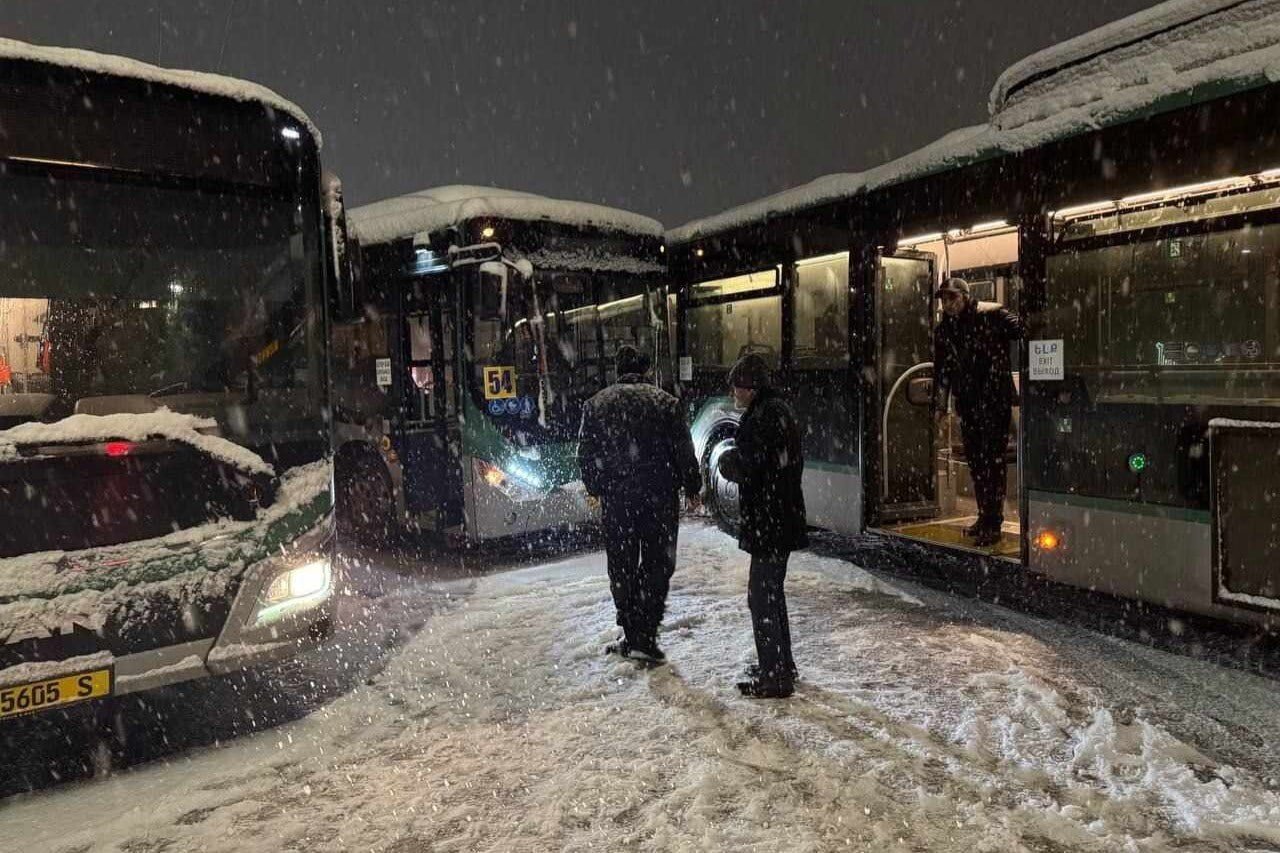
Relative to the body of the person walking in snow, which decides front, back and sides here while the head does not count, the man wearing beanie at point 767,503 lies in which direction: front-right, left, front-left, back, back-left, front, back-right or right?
back-right

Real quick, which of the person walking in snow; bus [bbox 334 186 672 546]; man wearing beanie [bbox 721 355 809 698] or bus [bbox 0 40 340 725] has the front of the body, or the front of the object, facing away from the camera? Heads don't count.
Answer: the person walking in snow

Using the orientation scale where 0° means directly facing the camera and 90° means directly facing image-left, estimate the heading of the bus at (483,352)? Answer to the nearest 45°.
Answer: approximately 315°

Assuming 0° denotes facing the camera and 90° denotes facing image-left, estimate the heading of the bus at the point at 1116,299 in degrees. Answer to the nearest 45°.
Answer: approximately 315°

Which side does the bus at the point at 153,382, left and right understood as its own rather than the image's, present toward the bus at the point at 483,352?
left

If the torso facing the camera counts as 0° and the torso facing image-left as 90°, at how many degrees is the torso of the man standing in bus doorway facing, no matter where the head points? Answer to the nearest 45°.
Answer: approximately 45°

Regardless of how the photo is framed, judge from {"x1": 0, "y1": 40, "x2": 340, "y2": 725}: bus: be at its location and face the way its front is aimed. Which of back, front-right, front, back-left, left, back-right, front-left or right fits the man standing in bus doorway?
front-left

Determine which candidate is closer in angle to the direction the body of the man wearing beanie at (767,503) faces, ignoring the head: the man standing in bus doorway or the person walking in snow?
the person walking in snow

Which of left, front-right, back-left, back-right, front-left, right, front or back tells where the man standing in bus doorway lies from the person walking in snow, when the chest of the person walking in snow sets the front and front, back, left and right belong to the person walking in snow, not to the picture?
front-right

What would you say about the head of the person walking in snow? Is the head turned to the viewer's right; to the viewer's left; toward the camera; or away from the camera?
away from the camera

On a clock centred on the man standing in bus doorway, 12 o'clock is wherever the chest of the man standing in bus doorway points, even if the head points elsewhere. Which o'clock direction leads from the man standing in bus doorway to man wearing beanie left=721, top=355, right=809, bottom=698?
The man wearing beanie is roughly at 11 o'clock from the man standing in bus doorway.

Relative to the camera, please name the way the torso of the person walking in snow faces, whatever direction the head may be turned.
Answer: away from the camera
